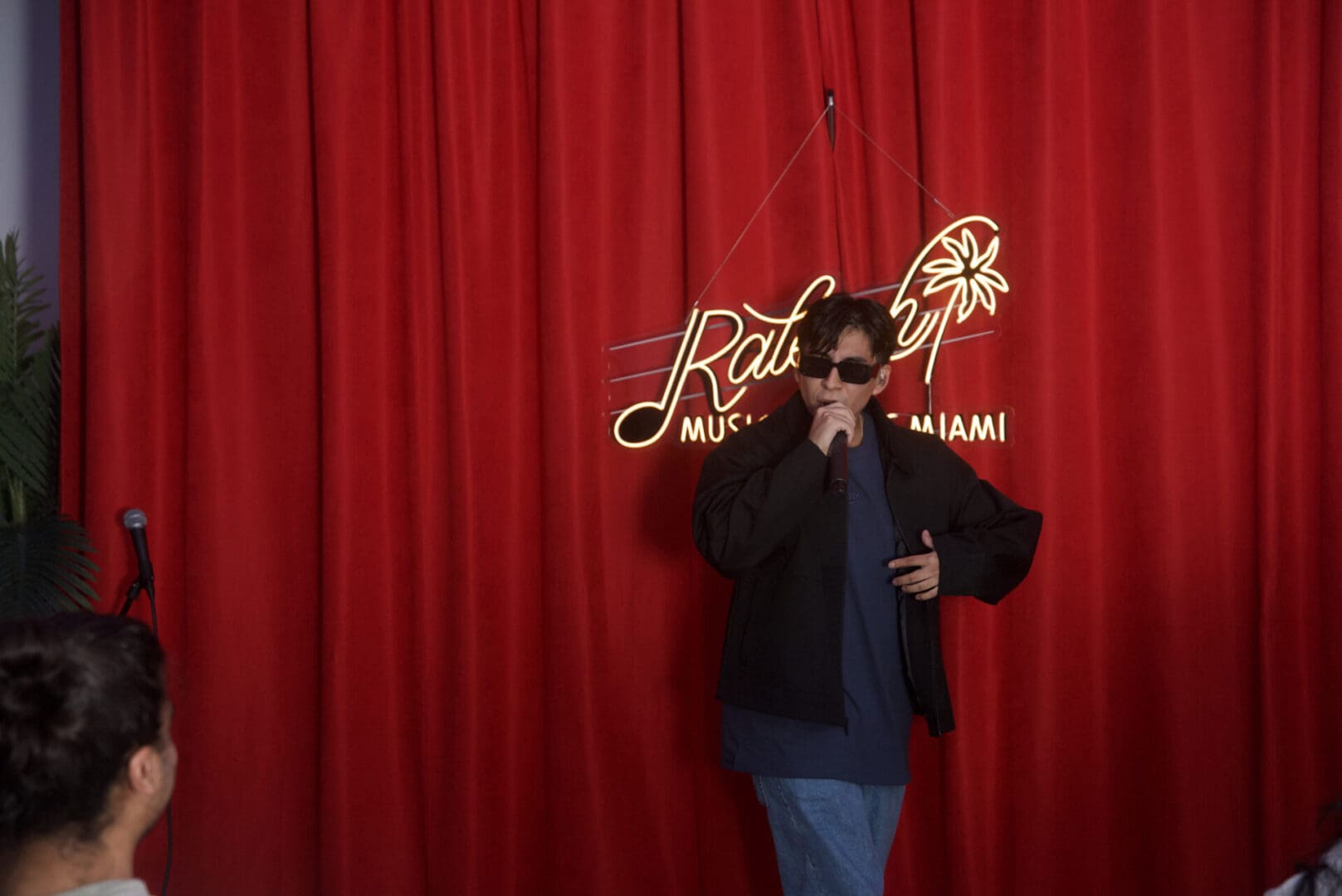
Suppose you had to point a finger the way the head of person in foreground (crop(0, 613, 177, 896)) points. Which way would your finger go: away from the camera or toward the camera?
away from the camera

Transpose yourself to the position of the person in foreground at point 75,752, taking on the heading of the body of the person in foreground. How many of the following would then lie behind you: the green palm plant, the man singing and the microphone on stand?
0

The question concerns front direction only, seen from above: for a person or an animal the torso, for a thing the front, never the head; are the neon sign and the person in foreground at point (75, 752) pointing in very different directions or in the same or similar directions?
very different directions

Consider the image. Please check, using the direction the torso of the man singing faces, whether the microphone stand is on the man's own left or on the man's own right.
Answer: on the man's own right

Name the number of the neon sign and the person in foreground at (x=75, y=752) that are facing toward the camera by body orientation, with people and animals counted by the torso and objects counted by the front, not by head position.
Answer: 1

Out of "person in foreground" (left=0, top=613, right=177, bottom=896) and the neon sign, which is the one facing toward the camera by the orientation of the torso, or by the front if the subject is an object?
the neon sign

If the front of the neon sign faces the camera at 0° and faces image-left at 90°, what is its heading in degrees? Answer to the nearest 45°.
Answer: approximately 0°

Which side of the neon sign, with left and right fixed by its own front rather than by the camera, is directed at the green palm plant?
right

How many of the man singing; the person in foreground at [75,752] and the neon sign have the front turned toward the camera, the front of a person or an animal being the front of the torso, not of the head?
2

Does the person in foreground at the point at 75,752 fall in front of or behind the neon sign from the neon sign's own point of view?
in front

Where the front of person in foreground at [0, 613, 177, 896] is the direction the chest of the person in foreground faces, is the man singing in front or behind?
in front

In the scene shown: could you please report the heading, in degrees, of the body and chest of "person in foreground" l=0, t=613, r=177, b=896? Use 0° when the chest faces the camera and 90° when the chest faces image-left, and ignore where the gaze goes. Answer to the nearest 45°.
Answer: approximately 225°

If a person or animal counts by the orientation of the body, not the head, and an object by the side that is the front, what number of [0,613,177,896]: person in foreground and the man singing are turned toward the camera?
1

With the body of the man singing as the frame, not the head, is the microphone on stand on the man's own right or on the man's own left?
on the man's own right

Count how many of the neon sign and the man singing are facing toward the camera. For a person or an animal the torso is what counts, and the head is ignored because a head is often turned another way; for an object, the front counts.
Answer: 2

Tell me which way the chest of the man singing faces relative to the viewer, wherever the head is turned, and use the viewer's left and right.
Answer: facing the viewer

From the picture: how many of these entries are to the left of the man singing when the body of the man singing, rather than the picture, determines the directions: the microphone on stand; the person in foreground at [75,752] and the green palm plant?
0

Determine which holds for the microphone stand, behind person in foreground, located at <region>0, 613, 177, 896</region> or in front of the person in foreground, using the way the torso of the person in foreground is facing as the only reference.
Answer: in front
